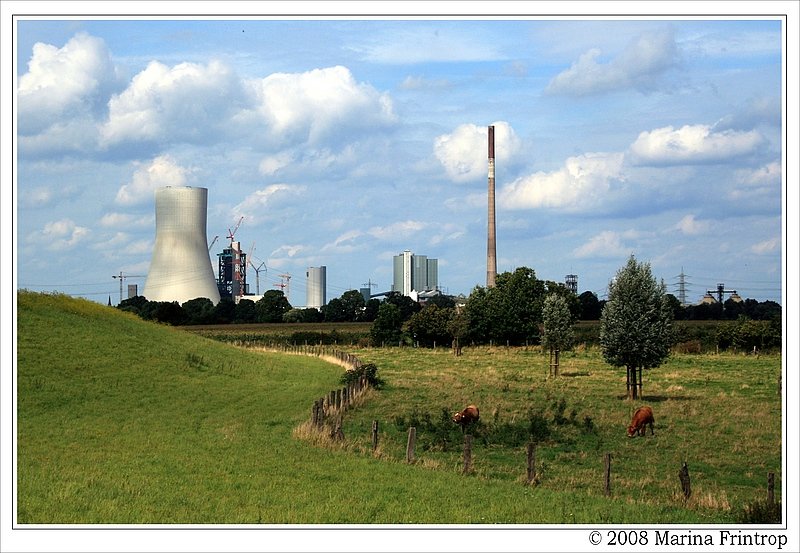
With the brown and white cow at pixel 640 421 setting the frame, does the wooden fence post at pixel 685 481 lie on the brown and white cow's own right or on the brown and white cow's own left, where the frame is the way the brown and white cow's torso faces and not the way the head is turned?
on the brown and white cow's own left

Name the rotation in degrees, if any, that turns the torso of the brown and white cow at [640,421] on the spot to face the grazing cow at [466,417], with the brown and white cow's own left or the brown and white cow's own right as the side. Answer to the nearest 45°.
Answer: approximately 45° to the brown and white cow's own right

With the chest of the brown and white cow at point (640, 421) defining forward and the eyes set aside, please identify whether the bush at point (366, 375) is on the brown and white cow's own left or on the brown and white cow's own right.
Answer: on the brown and white cow's own right

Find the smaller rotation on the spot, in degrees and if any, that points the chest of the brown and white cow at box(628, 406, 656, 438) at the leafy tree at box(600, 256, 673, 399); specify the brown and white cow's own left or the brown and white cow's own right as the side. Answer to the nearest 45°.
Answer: approximately 135° to the brown and white cow's own right

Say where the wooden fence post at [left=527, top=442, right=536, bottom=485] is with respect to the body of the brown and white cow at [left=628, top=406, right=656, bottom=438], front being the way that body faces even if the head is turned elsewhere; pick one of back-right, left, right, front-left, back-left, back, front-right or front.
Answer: front-left

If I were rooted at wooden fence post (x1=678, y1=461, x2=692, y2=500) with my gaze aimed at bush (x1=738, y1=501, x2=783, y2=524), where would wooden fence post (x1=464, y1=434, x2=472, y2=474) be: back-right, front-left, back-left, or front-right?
back-right

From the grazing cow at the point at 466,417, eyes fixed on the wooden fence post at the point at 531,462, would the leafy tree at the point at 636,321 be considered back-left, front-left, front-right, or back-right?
back-left

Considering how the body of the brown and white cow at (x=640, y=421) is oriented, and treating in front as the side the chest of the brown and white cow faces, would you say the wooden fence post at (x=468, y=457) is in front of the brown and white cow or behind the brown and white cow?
in front

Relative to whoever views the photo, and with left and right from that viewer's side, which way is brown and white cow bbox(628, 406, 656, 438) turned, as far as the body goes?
facing the viewer and to the left of the viewer
